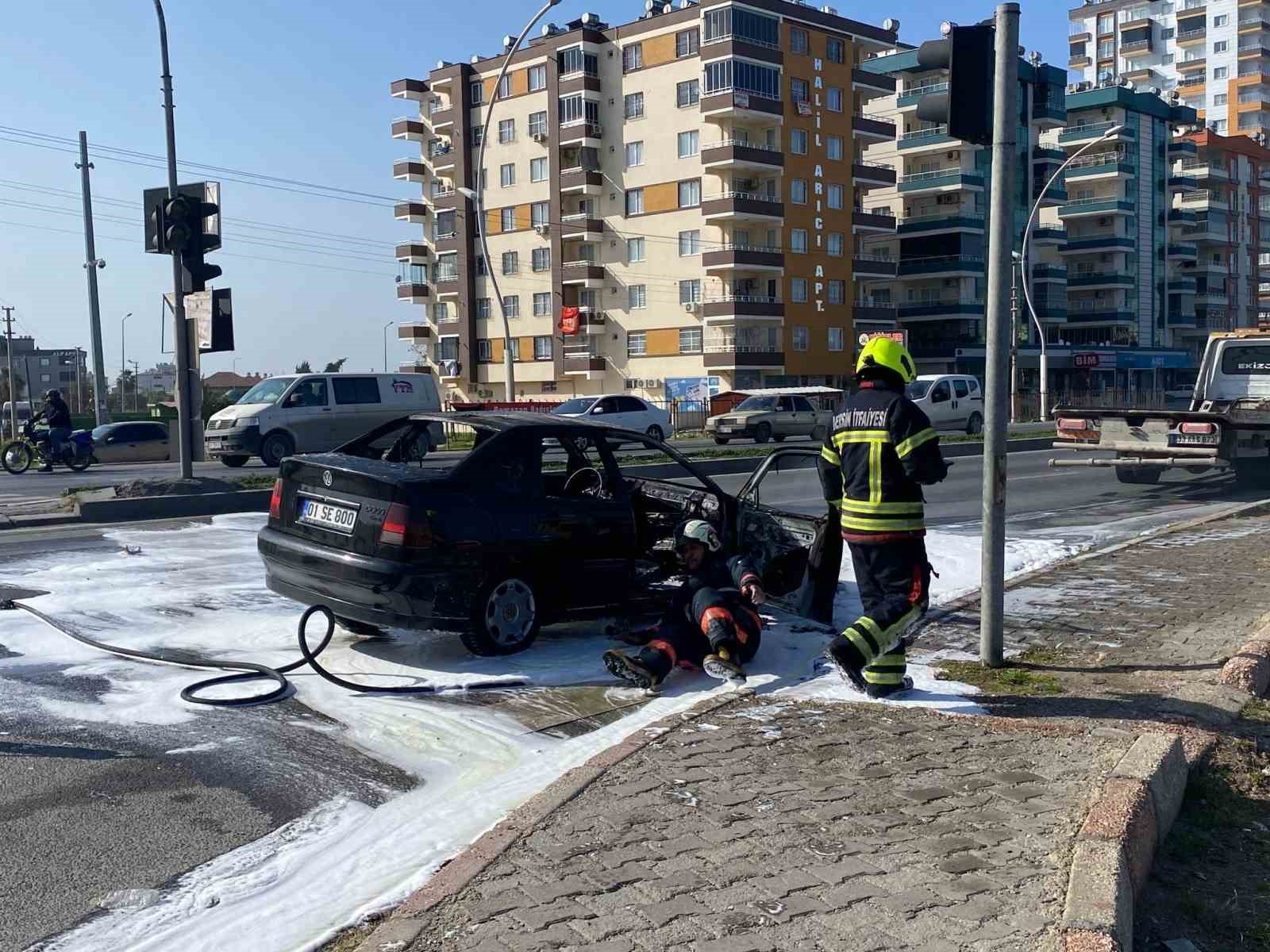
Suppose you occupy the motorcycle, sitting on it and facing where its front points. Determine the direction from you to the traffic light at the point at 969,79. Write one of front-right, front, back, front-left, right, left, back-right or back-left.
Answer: left

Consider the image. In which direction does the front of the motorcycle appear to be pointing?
to the viewer's left

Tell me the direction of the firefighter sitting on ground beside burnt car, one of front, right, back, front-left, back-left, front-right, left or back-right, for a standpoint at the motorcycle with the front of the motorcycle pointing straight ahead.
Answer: left

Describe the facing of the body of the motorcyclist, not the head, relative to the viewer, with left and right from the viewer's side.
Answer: facing to the left of the viewer

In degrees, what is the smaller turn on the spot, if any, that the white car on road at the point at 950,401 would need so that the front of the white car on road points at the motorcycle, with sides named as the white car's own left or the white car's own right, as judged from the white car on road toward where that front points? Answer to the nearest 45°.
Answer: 0° — it already faces it

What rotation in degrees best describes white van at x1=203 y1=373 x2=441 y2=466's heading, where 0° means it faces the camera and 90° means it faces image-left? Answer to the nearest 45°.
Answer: approximately 45°

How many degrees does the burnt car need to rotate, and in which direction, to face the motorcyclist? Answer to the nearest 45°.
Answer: approximately 90° to its left

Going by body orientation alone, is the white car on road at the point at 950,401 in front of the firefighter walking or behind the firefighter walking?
in front

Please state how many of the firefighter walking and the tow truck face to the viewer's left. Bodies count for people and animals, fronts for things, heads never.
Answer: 0

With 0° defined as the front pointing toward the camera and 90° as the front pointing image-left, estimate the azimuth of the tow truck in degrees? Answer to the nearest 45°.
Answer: approximately 225°

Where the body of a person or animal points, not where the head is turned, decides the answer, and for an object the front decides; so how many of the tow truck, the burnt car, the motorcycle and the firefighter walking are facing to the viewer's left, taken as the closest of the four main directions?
1

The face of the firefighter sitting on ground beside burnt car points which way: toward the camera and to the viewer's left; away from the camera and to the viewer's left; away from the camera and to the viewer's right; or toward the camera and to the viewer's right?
toward the camera and to the viewer's left

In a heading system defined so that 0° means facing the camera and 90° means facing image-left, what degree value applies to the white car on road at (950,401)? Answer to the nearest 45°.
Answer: approximately 45°
